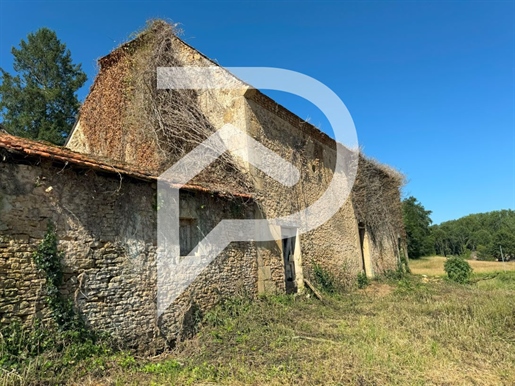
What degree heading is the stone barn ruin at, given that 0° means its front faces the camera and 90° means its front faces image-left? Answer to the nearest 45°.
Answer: approximately 315°

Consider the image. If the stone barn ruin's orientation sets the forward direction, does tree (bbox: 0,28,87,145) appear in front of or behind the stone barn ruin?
behind

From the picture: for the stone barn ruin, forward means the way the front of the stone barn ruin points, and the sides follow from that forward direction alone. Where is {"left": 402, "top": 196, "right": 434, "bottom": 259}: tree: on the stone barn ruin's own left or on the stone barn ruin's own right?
on the stone barn ruin's own left

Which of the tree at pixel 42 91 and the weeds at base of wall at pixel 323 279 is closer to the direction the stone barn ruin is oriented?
the weeds at base of wall
